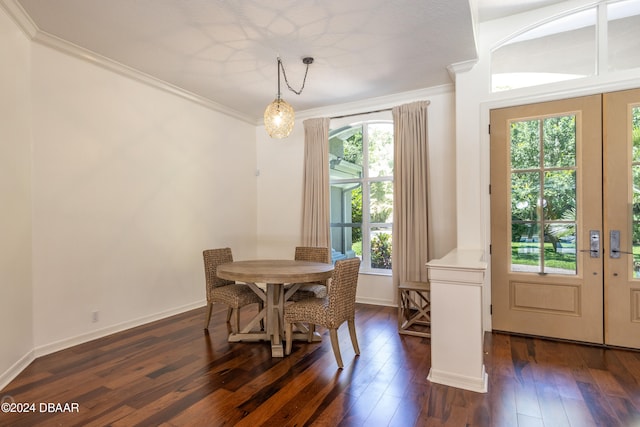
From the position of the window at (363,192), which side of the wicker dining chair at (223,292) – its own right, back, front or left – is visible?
left

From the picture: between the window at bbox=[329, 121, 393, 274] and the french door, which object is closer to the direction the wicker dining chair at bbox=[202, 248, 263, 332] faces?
the french door

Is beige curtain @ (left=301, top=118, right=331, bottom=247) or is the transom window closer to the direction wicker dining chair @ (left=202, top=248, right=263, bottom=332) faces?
the transom window

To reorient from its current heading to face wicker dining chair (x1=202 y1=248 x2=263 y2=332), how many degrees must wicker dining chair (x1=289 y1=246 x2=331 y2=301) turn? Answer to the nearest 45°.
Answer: approximately 45° to its right

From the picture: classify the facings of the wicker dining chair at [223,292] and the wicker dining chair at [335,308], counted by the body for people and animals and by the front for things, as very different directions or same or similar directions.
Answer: very different directions

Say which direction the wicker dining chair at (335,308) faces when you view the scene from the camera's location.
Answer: facing away from the viewer and to the left of the viewer

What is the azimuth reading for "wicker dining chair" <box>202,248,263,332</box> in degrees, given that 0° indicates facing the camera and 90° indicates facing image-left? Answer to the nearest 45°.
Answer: approximately 315°

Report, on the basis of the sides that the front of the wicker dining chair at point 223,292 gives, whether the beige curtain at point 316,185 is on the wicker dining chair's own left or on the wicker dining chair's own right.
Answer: on the wicker dining chair's own left

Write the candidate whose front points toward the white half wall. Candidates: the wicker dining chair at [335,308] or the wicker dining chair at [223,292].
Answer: the wicker dining chair at [223,292]

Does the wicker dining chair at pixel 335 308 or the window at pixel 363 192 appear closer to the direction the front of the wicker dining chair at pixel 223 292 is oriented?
the wicker dining chair at pixel 335 308

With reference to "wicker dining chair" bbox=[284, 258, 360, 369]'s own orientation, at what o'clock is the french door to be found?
The french door is roughly at 4 o'clock from the wicker dining chair.

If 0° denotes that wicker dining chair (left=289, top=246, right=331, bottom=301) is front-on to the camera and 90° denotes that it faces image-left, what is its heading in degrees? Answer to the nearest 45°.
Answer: approximately 45°

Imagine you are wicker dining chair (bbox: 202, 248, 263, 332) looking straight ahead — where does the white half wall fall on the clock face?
The white half wall is roughly at 12 o'clock from the wicker dining chair.
